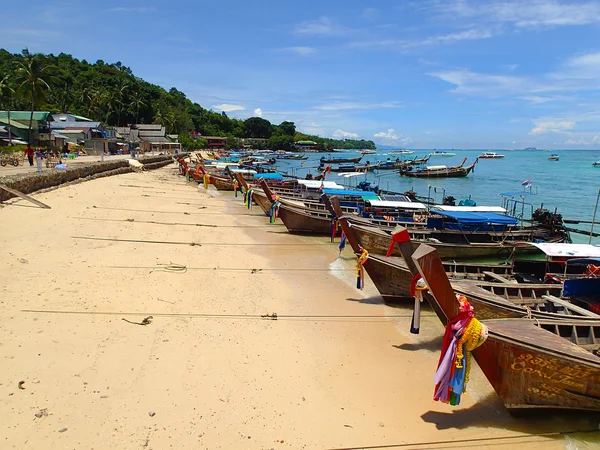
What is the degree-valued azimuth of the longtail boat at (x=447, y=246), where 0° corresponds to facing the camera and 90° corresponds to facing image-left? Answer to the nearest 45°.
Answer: approximately 90°

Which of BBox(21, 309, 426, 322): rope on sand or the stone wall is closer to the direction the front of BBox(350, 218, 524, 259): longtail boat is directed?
the stone wall

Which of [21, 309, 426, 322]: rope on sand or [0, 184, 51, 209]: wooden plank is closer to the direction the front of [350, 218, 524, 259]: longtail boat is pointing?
the wooden plank

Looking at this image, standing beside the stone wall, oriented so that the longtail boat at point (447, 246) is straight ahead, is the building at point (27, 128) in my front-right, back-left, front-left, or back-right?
back-left

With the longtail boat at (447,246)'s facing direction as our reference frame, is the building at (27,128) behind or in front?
in front

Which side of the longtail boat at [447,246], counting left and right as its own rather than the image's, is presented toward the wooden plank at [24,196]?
front

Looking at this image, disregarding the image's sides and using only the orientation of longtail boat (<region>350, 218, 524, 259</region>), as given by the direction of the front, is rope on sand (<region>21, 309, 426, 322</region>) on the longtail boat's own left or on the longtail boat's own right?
on the longtail boat's own left
